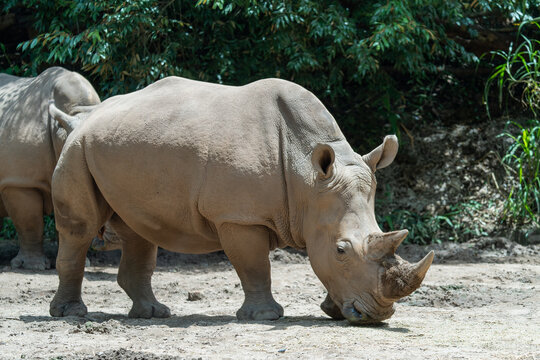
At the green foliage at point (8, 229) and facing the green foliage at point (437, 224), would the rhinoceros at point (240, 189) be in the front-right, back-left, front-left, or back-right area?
front-right

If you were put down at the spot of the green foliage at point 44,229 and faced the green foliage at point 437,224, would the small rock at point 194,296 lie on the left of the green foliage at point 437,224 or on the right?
right

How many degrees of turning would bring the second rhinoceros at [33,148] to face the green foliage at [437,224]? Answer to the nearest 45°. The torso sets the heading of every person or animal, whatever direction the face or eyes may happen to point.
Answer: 0° — it already faces it

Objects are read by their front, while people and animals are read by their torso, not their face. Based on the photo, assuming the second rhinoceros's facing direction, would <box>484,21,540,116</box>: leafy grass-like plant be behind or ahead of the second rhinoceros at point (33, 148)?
ahead

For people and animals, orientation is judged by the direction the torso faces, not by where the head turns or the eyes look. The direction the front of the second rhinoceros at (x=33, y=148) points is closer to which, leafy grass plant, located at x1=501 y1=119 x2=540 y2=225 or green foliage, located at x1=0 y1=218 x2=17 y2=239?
the leafy grass plant

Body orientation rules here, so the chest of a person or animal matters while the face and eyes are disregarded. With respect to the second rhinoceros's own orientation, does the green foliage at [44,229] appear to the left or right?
on its left

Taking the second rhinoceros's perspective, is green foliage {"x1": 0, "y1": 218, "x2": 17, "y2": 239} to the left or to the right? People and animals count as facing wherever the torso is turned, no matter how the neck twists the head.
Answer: on its left

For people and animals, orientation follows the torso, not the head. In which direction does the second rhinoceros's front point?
to the viewer's right
